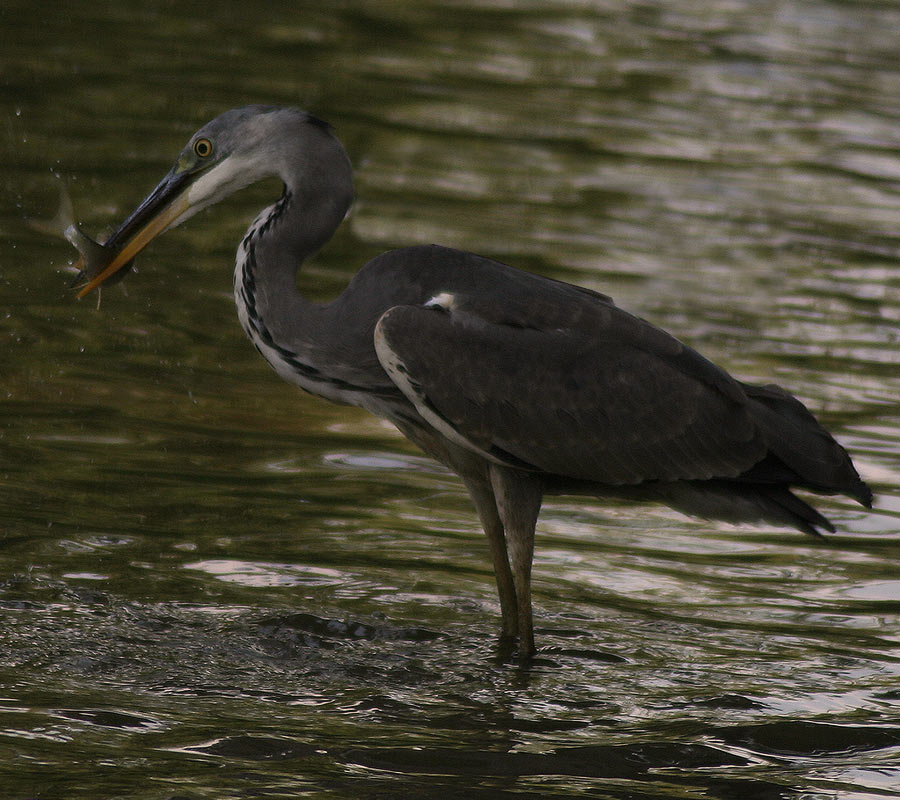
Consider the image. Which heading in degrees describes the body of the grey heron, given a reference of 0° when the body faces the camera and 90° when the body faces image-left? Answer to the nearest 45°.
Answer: approximately 90°
